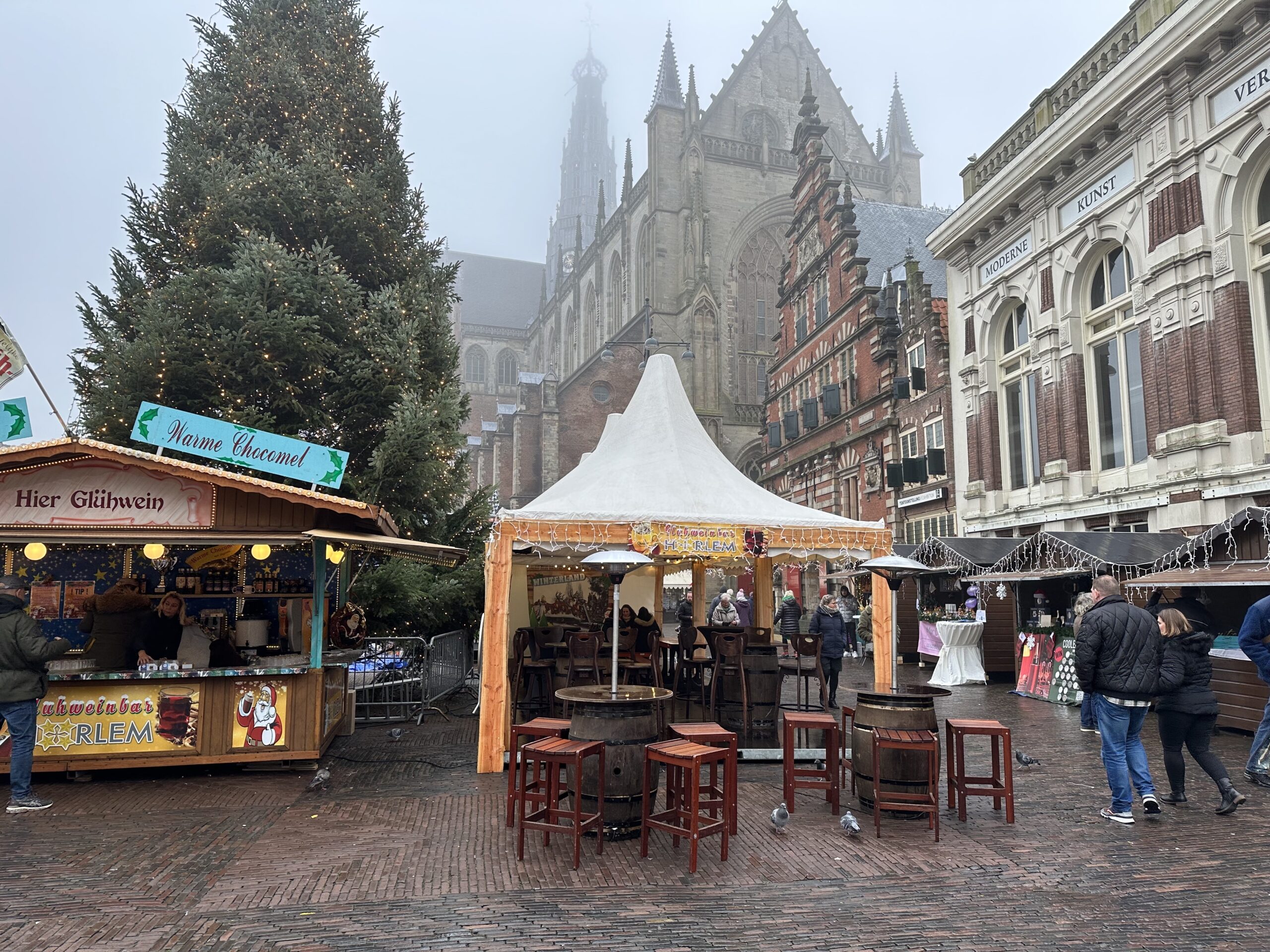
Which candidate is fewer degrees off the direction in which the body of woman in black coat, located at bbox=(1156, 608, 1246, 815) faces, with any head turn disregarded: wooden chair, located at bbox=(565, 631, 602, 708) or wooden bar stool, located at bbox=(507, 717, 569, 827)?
the wooden chair

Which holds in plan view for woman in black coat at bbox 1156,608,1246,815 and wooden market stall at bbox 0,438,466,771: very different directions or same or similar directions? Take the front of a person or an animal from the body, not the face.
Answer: very different directions

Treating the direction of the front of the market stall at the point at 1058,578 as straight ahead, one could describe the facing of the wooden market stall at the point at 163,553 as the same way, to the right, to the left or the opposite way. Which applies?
to the left

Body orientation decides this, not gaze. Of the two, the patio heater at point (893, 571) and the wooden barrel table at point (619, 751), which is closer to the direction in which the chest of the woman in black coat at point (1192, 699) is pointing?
the patio heater

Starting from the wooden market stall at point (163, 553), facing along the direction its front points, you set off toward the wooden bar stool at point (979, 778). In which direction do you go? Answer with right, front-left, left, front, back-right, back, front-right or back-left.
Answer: front-left

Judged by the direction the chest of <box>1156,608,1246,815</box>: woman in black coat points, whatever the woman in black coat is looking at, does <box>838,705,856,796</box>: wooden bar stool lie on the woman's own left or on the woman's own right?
on the woman's own left

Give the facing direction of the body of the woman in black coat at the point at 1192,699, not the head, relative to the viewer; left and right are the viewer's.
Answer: facing away from the viewer and to the left of the viewer

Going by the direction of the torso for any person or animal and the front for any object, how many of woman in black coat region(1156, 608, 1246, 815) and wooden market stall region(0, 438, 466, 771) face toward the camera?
1

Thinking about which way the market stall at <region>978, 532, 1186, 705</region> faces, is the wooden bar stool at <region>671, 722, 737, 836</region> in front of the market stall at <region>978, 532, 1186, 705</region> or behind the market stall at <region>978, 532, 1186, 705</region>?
in front

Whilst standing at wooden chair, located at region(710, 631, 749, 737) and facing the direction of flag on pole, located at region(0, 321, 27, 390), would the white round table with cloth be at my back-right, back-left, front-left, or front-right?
back-right
